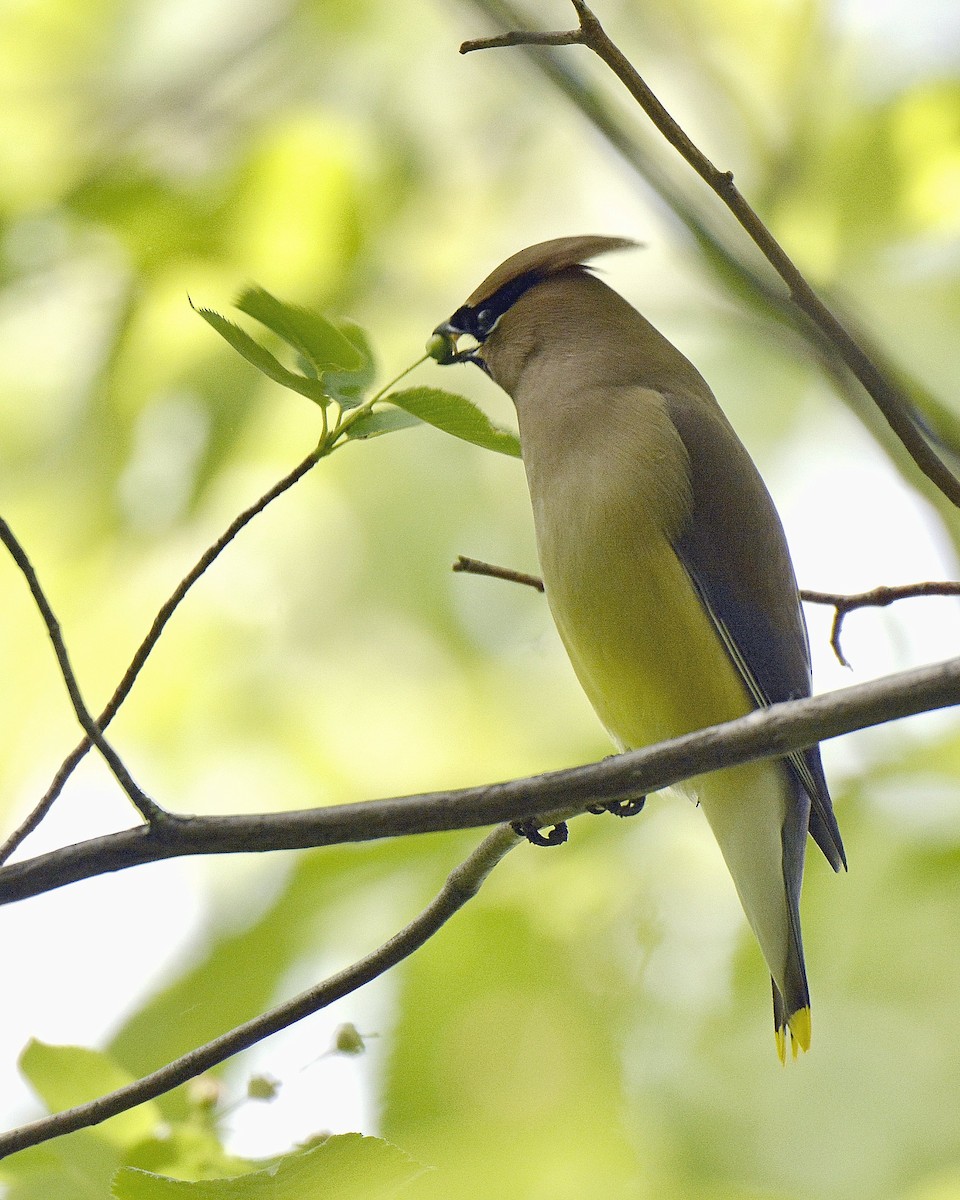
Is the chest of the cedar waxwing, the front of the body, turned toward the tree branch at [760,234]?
no

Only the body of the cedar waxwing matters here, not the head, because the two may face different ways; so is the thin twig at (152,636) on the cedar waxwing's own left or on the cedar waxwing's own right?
on the cedar waxwing's own right

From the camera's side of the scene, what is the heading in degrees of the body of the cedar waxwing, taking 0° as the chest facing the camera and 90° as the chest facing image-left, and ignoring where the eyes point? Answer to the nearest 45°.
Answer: approximately 90°

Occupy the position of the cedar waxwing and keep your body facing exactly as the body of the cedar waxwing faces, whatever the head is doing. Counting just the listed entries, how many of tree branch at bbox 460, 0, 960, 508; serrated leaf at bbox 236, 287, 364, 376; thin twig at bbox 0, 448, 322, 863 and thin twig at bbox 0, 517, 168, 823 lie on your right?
0

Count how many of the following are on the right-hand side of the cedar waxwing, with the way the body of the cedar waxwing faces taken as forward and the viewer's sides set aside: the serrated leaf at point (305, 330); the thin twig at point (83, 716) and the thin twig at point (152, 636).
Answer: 0
